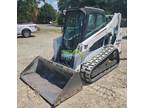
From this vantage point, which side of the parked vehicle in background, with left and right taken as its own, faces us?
left

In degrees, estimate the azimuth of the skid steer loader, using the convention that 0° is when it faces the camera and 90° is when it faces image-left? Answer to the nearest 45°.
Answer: approximately 45°
